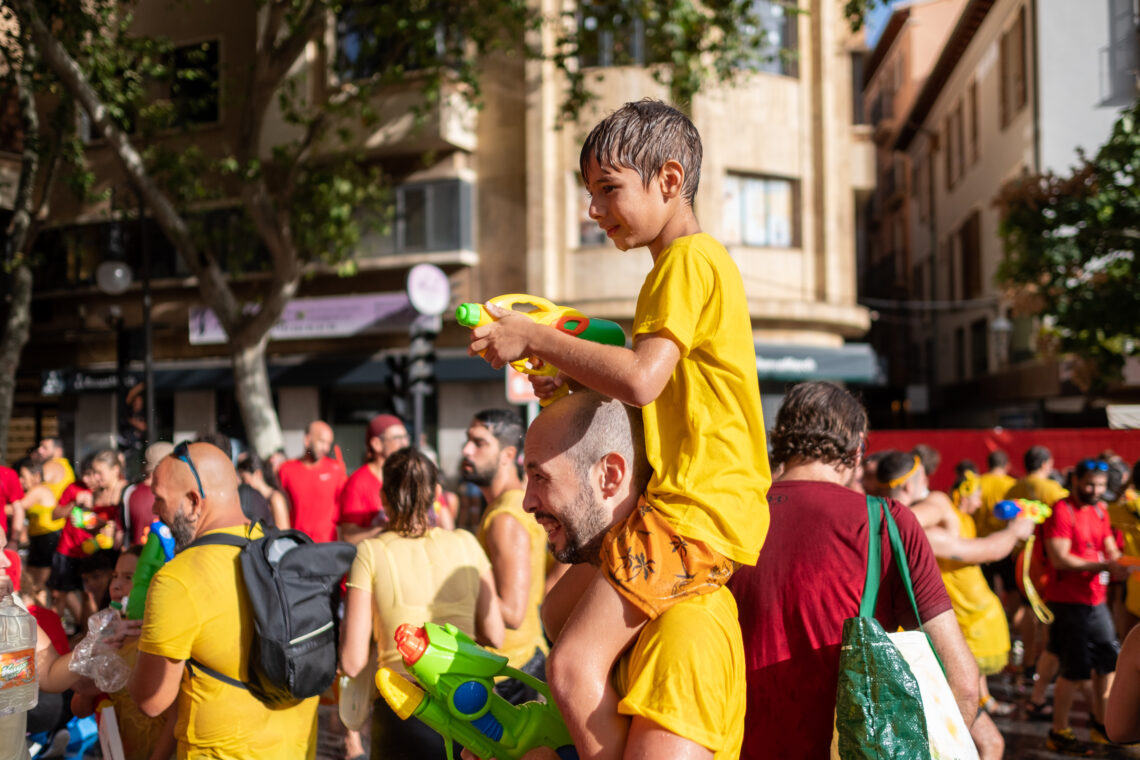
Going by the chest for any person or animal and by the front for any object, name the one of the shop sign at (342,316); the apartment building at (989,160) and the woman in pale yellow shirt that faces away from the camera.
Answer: the woman in pale yellow shirt

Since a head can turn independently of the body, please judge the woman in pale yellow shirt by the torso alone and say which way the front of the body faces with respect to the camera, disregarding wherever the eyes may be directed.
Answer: away from the camera

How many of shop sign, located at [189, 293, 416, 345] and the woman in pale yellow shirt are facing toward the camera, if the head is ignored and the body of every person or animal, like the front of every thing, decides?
1

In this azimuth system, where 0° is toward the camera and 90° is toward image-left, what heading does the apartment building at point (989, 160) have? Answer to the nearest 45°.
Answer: approximately 45°

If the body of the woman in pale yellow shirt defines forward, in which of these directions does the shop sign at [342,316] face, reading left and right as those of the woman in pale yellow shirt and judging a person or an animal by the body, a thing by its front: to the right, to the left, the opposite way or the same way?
the opposite way

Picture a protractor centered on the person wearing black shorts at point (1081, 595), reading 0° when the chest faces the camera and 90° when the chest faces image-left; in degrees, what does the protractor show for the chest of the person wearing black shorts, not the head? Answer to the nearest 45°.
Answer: approximately 315°

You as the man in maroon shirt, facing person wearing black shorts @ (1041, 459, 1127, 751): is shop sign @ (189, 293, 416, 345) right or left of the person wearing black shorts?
left

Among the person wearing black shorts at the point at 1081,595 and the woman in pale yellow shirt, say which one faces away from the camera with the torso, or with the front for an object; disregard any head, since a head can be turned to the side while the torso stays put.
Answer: the woman in pale yellow shirt

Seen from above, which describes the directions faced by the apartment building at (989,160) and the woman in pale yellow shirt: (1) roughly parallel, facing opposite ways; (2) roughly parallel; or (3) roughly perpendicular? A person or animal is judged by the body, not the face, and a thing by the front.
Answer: roughly perpendicular

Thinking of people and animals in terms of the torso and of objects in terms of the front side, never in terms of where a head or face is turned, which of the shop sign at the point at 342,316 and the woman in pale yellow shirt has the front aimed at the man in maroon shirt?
the shop sign

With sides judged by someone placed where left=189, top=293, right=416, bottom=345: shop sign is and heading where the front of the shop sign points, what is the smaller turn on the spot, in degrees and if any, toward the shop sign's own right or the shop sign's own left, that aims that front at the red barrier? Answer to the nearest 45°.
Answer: approximately 45° to the shop sign's own left

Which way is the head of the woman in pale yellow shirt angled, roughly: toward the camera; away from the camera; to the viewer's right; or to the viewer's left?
away from the camera

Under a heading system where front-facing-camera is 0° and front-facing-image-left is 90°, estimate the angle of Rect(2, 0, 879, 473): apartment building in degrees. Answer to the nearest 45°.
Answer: approximately 0°

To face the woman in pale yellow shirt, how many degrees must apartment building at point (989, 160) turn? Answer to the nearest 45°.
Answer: approximately 45° to its left
